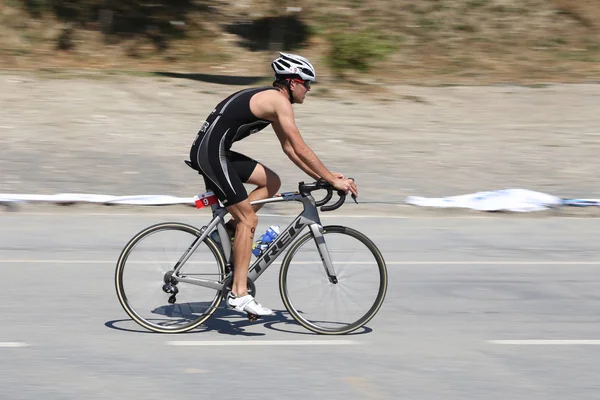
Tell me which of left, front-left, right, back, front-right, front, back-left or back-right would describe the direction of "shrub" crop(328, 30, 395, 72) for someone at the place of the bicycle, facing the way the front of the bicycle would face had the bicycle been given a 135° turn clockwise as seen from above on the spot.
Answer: back-right

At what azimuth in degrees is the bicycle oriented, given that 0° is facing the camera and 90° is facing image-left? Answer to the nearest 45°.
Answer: approximately 270°

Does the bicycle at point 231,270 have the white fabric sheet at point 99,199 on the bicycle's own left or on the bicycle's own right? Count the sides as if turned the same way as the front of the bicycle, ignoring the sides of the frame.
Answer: on the bicycle's own left

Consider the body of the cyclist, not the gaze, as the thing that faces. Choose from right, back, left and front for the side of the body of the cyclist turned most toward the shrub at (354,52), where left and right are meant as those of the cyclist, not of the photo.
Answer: left

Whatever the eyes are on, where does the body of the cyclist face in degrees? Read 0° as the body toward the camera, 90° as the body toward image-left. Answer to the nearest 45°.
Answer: approximately 270°

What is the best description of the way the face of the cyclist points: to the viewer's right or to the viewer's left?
to the viewer's right
